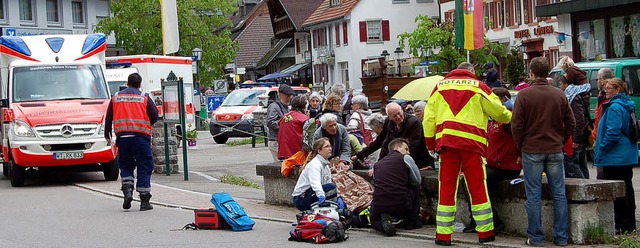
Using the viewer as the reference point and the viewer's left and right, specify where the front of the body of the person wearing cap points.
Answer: facing to the right of the viewer

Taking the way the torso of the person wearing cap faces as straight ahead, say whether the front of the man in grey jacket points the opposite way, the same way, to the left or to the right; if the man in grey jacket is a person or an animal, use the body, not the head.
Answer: to the right

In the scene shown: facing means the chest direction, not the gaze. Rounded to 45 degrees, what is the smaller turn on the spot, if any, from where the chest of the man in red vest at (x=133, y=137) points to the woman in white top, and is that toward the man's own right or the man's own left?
approximately 135° to the man's own right

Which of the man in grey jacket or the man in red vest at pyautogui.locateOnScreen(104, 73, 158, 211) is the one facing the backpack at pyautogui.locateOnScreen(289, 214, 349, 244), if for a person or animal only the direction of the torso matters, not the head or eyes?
the man in grey jacket

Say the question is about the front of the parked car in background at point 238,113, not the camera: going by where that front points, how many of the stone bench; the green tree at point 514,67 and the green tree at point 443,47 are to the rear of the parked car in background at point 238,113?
2

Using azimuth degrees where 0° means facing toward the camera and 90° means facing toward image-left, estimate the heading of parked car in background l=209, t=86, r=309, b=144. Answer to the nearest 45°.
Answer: approximately 45°

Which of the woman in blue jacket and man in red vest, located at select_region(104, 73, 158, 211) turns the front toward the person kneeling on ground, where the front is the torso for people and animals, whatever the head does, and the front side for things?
the woman in blue jacket

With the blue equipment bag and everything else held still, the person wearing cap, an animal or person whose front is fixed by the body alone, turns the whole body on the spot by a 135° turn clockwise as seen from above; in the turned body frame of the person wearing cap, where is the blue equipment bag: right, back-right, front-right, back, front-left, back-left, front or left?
front-left

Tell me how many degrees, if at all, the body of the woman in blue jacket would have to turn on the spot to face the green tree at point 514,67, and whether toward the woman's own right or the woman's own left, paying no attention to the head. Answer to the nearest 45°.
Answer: approximately 90° to the woman's own right

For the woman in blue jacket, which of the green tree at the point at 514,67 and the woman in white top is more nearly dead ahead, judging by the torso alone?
the woman in white top

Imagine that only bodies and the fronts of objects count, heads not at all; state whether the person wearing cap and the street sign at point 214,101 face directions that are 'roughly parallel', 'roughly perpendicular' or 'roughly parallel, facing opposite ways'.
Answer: roughly perpendicular

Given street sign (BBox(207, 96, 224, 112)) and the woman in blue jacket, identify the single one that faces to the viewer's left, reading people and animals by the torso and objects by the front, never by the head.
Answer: the woman in blue jacket

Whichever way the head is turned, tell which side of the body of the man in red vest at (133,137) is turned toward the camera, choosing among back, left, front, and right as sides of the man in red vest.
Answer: back

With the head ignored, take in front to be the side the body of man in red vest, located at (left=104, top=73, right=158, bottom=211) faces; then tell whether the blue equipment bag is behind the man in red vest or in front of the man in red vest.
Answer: behind

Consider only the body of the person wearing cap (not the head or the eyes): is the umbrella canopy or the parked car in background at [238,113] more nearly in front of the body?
the umbrella canopy

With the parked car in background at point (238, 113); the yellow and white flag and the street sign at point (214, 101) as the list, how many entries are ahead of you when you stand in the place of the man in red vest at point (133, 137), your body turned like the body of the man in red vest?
3
